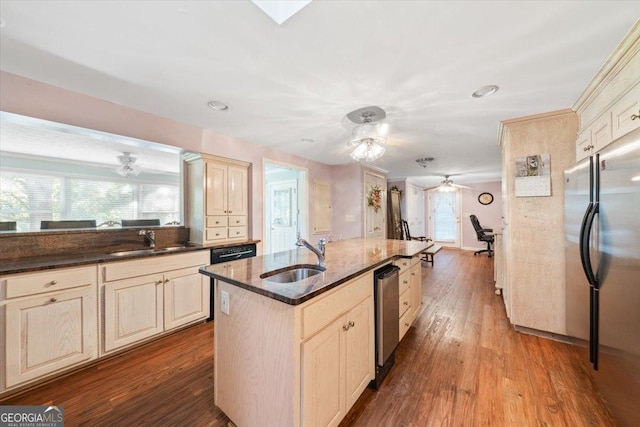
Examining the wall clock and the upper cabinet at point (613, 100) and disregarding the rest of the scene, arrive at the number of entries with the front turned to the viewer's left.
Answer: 1

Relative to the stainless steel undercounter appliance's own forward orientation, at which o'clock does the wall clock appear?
The wall clock is roughly at 10 o'clock from the stainless steel undercounter appliance.

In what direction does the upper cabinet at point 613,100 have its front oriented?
to the viewer's left

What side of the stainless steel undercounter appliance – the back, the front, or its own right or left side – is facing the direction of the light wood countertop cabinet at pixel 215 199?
back

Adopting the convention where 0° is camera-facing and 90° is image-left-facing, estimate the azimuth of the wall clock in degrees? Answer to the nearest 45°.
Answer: approximately 0°

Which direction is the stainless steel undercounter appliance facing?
to the viewer's right
